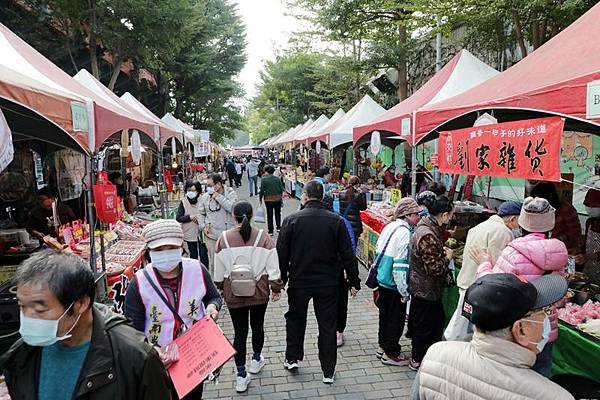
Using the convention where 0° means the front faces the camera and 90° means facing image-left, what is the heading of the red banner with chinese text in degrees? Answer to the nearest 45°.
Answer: approximately 45°

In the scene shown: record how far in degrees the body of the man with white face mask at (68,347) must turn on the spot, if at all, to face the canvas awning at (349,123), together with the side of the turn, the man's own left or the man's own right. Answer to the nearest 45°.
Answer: approximately 180°

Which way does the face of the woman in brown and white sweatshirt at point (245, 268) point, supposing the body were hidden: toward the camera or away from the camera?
away from the camera

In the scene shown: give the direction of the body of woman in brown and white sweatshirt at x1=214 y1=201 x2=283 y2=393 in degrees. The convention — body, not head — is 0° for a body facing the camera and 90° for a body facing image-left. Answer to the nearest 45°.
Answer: approximately 180°

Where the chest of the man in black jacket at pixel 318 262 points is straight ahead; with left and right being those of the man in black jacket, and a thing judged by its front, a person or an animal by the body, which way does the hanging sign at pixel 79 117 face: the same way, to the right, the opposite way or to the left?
to the right

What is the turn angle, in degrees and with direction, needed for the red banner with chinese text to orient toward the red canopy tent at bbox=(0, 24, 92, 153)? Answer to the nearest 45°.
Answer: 0° — it already faces it

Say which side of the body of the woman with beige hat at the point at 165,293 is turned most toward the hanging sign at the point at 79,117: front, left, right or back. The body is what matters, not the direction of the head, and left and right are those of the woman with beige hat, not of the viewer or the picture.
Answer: back

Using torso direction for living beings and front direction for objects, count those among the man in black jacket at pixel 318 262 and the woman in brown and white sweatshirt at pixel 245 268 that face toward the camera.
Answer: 0

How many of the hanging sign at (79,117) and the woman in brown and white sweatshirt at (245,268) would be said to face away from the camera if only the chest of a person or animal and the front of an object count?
1

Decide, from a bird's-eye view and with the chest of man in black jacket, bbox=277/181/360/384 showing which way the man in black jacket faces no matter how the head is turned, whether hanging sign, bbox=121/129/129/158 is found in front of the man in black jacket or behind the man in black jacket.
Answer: in front

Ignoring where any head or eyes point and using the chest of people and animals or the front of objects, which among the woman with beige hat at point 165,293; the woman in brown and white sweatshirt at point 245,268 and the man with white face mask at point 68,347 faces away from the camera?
the woman in brown and white sweatshirt

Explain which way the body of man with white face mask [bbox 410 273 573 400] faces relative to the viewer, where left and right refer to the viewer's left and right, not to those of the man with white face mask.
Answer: facing away from the viewer and to the right of the viewer

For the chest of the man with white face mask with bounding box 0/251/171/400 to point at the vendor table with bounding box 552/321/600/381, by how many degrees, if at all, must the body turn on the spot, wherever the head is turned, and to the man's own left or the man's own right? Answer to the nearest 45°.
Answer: approximately 135° to the man's own left
